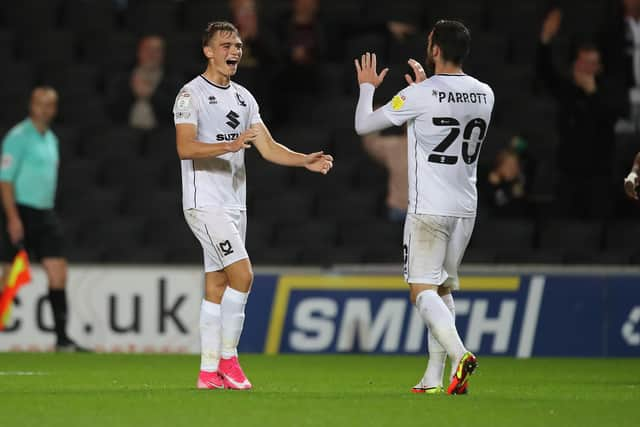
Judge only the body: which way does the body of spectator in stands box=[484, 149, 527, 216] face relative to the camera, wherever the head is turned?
toward the camera

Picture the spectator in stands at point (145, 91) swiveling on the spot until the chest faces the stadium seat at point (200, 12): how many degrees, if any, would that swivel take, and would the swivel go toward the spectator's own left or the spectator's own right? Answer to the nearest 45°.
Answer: approximately 135° to the spectator's own left

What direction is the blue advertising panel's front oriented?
toward the camera

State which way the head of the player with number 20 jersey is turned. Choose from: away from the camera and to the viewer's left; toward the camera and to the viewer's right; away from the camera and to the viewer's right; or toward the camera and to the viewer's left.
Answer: away from the camera and to the viewer's left

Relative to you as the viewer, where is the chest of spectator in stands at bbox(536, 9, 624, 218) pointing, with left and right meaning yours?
facing the viewer

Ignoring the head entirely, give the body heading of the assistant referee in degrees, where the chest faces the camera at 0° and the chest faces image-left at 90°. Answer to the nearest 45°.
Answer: approximately 315°

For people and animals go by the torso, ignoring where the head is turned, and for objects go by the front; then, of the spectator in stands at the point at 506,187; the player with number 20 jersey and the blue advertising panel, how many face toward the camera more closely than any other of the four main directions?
2

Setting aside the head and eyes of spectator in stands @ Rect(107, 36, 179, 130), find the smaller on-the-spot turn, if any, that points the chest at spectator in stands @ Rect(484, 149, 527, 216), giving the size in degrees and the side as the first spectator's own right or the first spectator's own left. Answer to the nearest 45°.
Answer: approximately 45° to the first spectator's own left

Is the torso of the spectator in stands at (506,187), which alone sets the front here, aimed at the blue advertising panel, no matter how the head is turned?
yes
